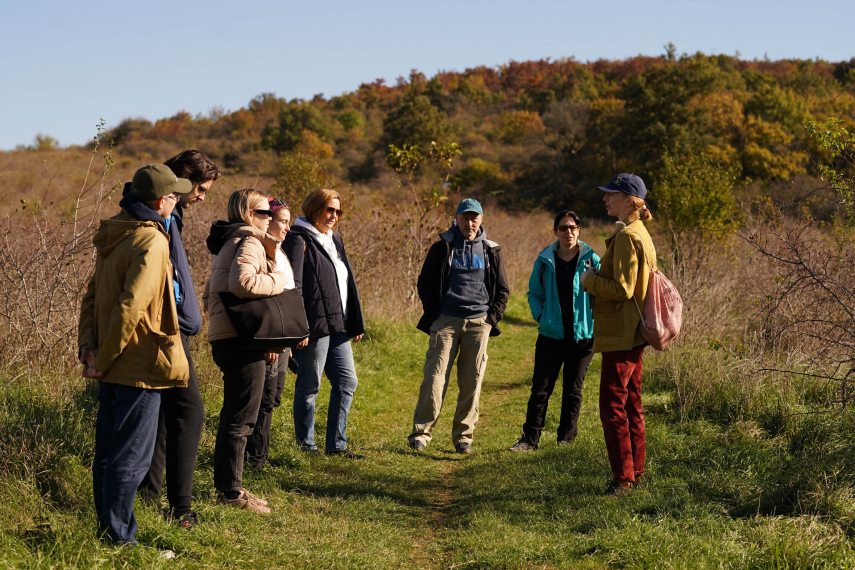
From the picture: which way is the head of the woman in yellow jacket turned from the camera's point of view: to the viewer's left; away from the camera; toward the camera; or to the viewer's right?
to the viewer's left

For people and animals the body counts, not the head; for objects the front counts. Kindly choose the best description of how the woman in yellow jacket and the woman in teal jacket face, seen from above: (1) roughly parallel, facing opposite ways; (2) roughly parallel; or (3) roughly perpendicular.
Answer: roughly perpendicular

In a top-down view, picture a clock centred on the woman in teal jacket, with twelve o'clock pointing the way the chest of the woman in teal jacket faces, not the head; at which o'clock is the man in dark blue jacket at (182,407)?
The man in dark blue jacket is roughly at 1 o'clock from the woman in teal jacket.

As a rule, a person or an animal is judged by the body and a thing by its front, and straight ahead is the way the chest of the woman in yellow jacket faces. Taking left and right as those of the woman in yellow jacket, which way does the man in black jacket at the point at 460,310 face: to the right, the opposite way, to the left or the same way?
to the left

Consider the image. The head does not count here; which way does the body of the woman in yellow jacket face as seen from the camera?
to the viewer's left

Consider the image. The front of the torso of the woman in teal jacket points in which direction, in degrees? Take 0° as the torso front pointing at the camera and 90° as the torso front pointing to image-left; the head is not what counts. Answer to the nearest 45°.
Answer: approximately 0°

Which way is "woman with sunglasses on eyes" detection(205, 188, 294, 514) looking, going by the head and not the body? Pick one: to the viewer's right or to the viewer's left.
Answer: to the viewer's right

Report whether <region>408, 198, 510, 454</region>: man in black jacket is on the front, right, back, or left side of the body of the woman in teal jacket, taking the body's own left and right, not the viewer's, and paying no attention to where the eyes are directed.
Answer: right

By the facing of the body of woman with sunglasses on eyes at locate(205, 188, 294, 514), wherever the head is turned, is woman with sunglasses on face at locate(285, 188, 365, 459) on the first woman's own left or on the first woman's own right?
on the first woman's own left

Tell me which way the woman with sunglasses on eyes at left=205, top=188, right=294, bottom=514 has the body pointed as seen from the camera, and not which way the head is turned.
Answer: to the viewer's right

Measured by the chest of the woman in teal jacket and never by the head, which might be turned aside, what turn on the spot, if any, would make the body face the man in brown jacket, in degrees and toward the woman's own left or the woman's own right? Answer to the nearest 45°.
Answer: approximately 45° to the woman's own right

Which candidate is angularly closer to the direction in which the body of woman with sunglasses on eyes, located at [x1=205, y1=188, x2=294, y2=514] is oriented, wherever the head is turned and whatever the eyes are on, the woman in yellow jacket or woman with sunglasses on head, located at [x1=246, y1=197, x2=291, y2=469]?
the woman in yellow jacket

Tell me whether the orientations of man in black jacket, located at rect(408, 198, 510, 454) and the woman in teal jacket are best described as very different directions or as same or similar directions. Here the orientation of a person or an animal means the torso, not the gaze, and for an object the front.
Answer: same or similar directions

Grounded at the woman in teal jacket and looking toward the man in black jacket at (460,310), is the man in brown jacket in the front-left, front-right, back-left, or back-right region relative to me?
front-left

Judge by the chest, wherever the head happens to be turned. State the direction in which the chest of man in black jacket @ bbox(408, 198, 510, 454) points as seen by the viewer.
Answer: toward the camera

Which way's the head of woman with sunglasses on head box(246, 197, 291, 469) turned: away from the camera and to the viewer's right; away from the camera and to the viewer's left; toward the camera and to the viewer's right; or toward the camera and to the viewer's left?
toward the camera and to the viewer's right

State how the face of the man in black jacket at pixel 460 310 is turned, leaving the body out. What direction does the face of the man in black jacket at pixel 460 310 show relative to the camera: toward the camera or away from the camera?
toward the camera
